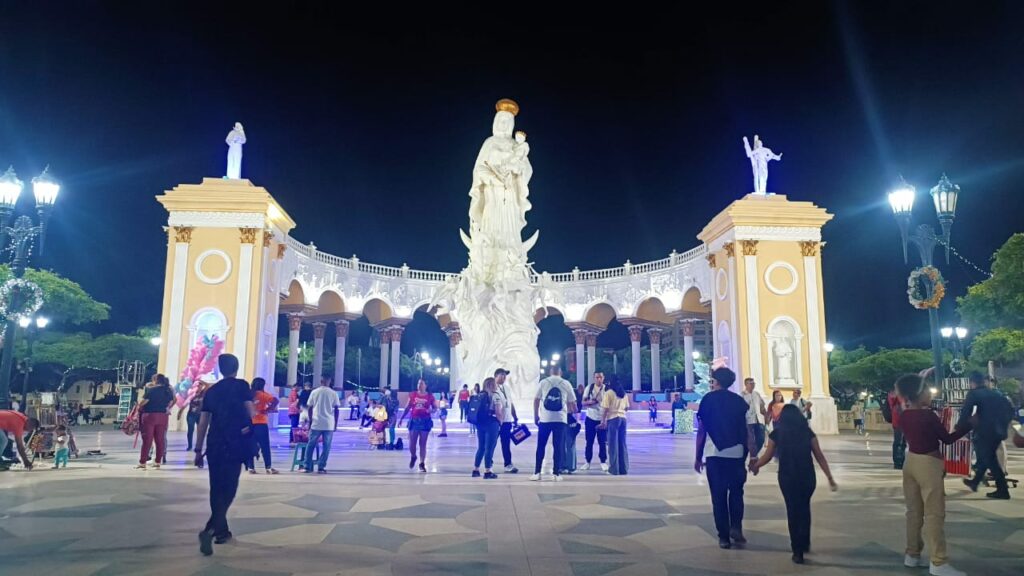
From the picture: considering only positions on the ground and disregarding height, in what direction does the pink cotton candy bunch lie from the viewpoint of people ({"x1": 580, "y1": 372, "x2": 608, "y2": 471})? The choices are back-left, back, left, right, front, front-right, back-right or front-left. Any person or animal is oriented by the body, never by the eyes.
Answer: back-right

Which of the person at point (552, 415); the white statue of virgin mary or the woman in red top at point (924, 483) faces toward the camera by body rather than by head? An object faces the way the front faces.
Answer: the white statue of virgin mary

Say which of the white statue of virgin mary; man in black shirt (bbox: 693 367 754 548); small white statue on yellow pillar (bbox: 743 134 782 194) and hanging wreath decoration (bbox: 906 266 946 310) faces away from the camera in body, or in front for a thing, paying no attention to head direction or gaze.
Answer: the man in black shirt

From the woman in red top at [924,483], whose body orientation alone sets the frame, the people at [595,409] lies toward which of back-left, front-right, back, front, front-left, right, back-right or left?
left

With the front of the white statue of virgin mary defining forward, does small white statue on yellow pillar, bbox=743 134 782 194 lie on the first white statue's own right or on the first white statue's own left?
on the first white statue's own left

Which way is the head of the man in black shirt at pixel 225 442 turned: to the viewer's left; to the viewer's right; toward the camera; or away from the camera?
away from the camera

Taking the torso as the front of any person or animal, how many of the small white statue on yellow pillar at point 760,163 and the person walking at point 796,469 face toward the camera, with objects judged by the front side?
1

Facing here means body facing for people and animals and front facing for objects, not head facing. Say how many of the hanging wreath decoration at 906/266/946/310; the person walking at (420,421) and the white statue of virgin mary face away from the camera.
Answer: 0

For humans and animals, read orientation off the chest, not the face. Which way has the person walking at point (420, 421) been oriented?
toward the camera

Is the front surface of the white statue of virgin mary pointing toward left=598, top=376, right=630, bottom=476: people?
yes

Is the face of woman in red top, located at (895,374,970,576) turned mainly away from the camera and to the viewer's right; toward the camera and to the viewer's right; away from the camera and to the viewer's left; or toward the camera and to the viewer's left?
away from the camera and to the viewer's right

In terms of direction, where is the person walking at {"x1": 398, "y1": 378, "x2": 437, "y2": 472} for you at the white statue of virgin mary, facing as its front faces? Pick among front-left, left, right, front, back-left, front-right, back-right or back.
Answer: front

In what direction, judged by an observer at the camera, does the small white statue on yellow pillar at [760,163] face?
facing the viewer

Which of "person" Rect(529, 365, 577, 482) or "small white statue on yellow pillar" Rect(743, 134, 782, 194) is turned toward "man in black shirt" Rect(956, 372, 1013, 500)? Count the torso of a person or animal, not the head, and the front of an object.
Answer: the small white statue on yellow pillar
